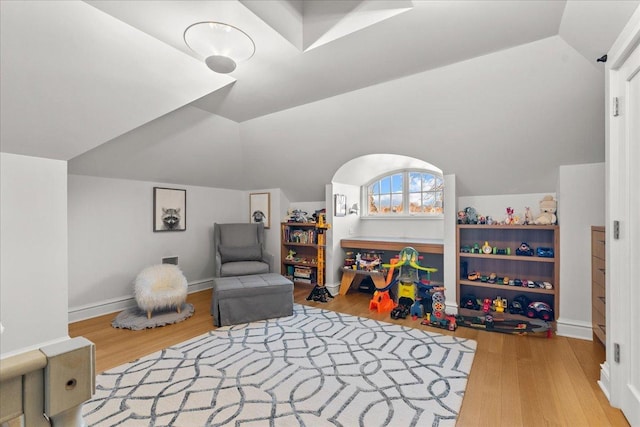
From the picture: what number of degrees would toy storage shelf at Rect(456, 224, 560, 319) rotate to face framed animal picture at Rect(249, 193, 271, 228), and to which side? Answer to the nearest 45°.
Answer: approximately 90° to its right

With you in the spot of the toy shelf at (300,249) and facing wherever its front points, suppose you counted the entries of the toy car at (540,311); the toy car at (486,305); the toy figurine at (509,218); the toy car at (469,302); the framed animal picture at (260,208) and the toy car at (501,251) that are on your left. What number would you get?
5

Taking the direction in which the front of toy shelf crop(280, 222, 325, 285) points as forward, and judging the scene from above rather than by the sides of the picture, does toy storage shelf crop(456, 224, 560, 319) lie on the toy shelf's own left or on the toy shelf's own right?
on the toy shelf's own left

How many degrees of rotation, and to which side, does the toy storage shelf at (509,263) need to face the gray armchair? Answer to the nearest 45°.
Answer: approximately 90° to its right

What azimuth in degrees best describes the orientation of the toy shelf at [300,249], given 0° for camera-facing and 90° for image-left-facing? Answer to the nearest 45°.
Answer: approximately 45°

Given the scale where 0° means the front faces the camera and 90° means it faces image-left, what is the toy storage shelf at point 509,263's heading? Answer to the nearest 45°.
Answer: approximately 0°

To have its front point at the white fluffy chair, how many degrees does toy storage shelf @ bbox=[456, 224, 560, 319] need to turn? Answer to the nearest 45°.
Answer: approximately 45° to its right

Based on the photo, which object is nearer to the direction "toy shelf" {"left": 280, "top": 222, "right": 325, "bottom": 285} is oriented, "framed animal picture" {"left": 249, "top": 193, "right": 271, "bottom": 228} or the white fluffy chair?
the white fluffy chair
